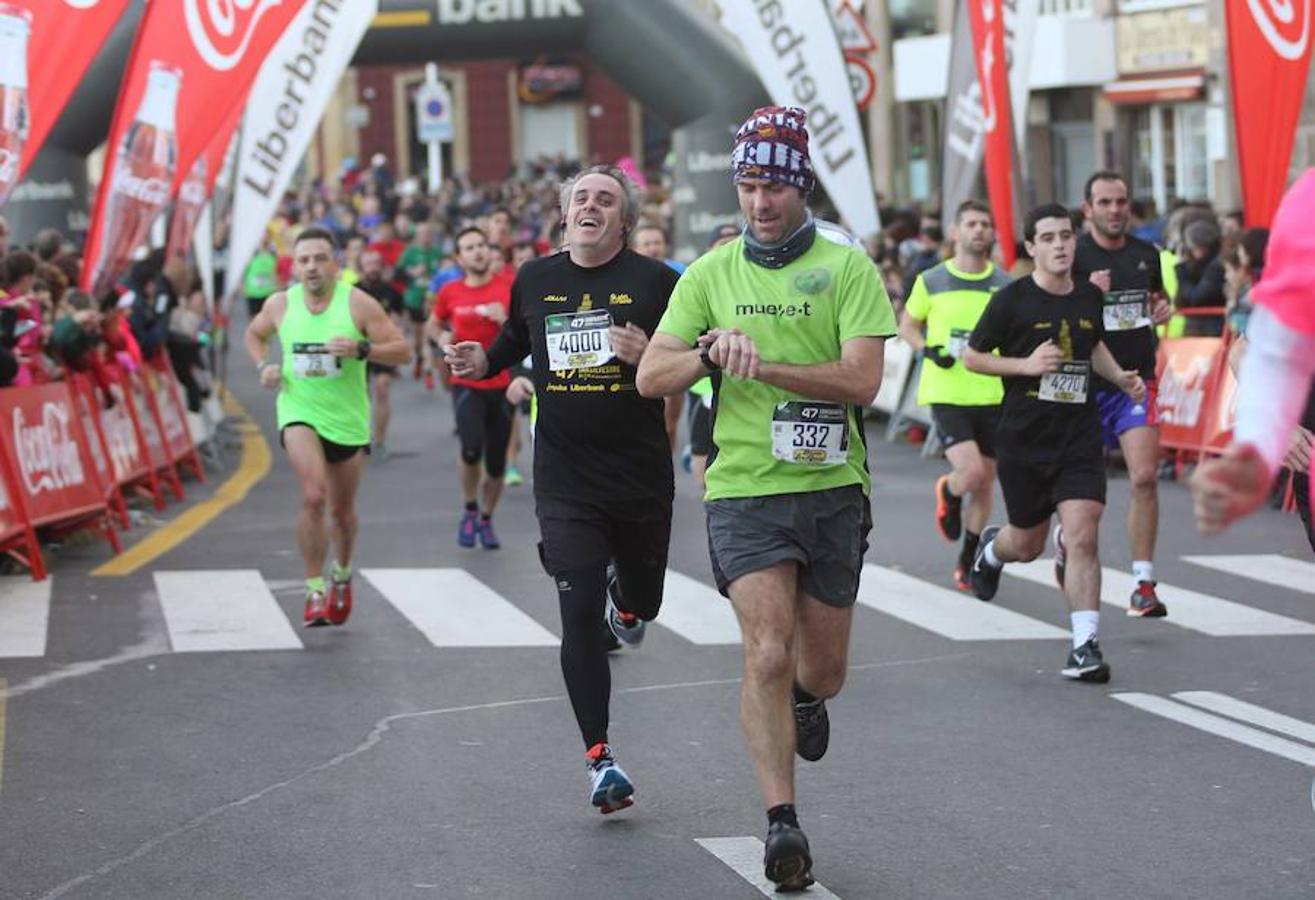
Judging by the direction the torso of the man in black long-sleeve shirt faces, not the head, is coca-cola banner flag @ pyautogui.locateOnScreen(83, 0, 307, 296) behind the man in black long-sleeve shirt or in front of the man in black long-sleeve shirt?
behind

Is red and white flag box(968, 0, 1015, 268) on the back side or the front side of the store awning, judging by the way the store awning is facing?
on the front side

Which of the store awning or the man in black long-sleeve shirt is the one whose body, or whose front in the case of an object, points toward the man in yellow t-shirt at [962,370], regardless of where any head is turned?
the store awning

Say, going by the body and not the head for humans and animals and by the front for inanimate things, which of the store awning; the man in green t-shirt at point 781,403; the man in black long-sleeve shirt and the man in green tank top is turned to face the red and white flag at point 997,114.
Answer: the store awning

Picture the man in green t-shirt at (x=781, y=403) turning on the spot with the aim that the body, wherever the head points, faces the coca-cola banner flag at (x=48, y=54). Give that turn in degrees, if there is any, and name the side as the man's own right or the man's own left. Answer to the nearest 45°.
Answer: approximately 135° to the man's own right

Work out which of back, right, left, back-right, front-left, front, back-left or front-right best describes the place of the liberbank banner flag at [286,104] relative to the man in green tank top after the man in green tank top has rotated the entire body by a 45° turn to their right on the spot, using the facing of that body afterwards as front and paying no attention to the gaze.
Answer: back-right

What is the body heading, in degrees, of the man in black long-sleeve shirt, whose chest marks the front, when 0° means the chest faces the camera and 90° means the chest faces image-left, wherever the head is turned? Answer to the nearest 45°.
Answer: approximately 0°

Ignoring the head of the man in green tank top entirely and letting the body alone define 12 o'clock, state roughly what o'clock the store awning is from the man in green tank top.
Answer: The store awning is roughly at 7 o'clock from the man in green tank top.
